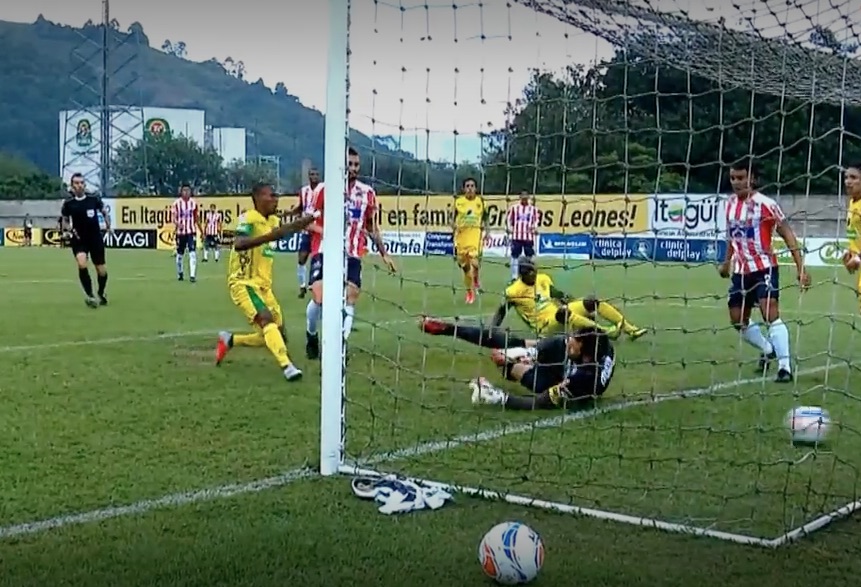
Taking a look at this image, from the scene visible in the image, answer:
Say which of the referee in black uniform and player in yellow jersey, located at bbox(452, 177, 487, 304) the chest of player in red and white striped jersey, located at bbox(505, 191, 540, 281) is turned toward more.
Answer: the player in yellow jersey

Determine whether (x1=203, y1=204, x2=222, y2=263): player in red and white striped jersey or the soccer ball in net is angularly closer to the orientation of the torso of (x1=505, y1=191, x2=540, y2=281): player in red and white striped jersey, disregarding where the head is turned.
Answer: the soccer ball in net

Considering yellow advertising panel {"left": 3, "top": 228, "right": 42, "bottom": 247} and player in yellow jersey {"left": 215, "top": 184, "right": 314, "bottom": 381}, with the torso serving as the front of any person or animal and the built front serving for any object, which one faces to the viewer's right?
the player in yellow jersey

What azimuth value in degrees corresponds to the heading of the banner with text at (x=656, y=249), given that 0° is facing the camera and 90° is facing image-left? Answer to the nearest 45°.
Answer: approximately 0°

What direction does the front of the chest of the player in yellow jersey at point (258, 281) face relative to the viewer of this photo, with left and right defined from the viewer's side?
facing to the right of the viewer

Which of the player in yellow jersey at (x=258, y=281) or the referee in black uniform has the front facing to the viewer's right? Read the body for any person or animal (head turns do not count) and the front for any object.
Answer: the player in yellow jersey
